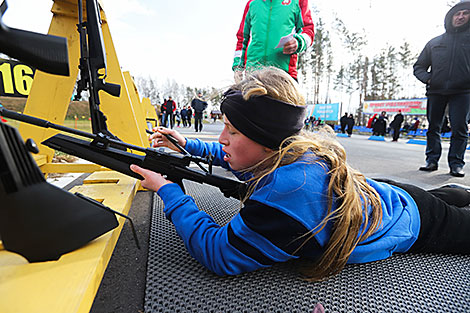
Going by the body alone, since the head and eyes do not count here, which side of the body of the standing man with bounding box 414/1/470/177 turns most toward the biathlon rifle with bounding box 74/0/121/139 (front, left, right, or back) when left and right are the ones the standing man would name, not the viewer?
front

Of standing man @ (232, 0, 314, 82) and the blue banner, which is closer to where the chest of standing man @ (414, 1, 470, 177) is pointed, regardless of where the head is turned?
the standing man

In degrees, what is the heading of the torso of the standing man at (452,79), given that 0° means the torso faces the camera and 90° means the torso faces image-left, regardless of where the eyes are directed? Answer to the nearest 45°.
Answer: approximately 0°

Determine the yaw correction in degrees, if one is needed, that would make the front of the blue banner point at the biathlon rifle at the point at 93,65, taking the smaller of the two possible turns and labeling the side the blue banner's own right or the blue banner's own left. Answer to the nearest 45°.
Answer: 0° — it already faces it

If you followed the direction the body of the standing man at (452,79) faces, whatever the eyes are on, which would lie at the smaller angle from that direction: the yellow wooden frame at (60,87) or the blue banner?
the yellow wooden frame

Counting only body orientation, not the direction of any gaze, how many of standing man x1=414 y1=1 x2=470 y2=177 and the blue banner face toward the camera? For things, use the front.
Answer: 2

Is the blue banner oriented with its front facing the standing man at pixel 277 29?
yes

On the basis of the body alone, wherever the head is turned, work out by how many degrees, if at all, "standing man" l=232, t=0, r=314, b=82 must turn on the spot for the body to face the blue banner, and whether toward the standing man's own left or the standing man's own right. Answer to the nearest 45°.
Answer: approximately 180°

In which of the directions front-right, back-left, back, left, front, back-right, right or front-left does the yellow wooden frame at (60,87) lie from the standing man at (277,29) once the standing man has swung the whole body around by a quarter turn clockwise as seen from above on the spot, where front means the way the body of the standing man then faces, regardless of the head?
front-left

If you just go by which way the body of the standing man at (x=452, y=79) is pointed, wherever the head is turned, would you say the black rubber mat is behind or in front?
in front

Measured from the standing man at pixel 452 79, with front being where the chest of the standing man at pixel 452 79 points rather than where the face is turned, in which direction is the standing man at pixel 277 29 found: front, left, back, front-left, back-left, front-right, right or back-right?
front-right
